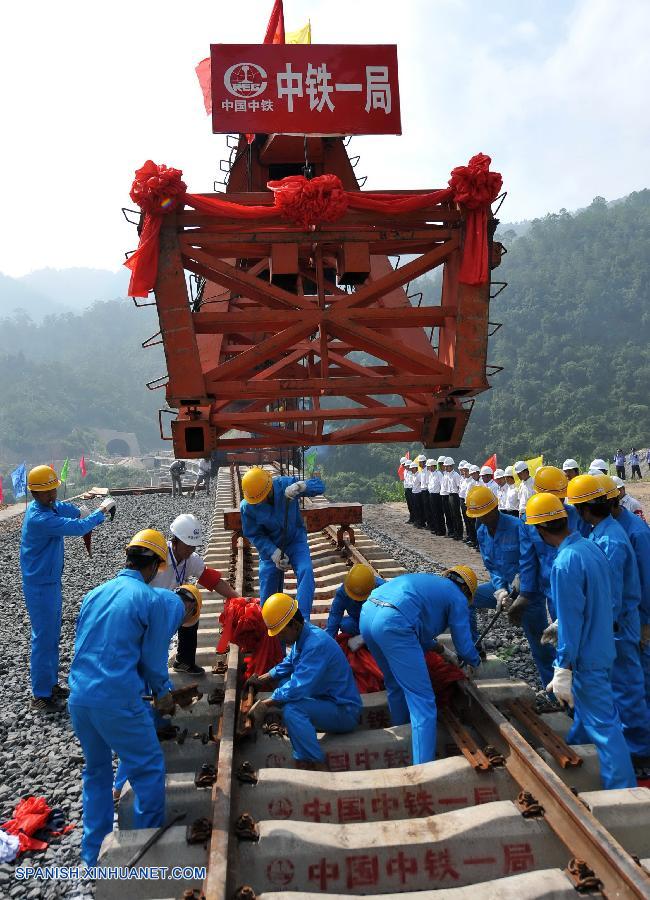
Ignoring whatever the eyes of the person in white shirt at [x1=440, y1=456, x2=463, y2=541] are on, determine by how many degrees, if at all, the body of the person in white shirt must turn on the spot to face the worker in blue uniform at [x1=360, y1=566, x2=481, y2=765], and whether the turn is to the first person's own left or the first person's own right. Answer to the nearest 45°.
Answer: approximately 45° to the first person's own left

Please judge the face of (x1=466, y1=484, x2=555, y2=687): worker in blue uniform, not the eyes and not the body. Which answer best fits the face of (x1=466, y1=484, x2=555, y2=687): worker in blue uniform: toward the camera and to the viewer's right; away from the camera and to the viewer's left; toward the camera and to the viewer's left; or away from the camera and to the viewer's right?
toward the camera and to the viewer's left

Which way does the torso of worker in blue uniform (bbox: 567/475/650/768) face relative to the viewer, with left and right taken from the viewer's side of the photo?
facing to the left of the viewer

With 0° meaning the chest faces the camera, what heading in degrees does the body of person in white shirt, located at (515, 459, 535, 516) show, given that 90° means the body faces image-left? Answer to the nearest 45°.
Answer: approximately 45°

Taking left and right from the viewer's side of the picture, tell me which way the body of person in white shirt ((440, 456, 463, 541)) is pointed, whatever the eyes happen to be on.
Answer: facing the viewer and to the left of the viewer

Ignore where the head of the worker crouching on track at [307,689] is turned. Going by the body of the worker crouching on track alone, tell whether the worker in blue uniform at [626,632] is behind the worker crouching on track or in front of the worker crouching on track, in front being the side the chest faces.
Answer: behind

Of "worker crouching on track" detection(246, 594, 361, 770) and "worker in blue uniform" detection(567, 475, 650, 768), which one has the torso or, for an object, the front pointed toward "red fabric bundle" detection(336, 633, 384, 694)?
the worker in blue uniform

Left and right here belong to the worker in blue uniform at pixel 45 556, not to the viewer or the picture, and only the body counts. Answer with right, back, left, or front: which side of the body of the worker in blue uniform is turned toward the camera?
right

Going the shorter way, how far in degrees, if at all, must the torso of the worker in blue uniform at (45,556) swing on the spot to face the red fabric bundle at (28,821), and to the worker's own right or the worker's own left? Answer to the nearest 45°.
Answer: approximately 90° to the worker's own right

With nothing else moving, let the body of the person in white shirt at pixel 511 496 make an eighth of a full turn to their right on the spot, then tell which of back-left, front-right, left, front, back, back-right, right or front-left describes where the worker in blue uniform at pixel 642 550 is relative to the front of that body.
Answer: left

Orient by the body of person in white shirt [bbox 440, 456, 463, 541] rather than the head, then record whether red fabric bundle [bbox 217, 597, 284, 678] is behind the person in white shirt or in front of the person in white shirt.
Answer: in front

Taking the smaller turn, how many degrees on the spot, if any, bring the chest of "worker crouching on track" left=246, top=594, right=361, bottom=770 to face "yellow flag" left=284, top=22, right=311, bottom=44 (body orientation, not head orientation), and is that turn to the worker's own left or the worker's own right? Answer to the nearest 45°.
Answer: approximately 90° to the worker's own right

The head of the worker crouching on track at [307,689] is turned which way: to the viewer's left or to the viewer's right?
to the viewer's left
